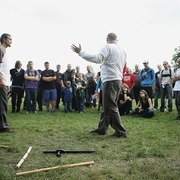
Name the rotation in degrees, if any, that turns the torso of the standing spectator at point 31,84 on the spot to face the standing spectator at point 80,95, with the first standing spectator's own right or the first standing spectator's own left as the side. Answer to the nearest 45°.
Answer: approximately 90° to the first standing spectator's own left

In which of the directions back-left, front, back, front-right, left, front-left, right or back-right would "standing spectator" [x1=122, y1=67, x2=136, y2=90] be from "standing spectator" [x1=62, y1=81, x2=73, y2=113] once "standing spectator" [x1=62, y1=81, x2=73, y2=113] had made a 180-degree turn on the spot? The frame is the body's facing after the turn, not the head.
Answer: right

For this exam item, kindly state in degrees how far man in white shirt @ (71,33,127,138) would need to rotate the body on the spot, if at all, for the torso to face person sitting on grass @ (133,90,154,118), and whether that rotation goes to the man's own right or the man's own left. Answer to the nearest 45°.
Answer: approximately 45° to the man's own right

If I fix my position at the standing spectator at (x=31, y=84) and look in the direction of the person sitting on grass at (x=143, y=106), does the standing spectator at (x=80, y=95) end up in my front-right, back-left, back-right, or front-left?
front-left

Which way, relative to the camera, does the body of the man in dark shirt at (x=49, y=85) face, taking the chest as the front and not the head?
toward the camera

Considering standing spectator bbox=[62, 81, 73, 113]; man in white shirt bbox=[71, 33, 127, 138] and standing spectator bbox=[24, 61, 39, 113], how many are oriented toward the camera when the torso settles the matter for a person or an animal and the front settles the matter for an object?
2

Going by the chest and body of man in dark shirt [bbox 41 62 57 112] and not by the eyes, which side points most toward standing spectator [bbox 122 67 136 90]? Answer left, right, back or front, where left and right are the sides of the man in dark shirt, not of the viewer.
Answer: left

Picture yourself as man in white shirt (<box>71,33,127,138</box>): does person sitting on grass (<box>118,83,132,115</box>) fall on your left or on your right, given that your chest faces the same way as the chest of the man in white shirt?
on your right

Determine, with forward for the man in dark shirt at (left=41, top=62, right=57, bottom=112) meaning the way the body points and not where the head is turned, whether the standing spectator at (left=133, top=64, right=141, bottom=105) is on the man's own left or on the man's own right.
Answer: on the man's own left

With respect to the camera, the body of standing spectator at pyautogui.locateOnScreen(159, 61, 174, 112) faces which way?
toward the camera

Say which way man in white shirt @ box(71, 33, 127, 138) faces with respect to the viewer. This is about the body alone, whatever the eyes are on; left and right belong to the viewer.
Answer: facing away from the viewer and to the left of the viewer

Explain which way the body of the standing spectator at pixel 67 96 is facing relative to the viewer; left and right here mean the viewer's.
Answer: facing the viewer
